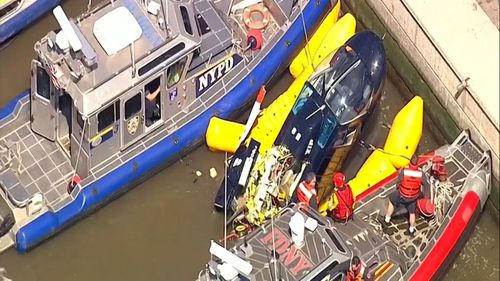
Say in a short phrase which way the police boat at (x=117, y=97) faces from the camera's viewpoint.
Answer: facing away from the viewer and to the right of the viewer

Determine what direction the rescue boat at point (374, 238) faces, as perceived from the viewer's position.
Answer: facing away from the viewer and to the right of the viewer
